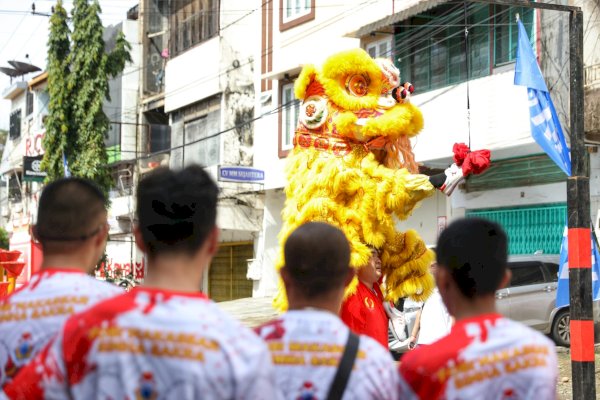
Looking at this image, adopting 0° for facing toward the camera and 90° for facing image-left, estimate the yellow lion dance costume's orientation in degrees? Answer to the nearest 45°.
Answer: approximately 270°

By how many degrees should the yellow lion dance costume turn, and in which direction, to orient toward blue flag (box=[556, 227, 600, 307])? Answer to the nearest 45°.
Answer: approximately 45° to its left

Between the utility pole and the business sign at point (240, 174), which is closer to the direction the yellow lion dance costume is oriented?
the utility pole

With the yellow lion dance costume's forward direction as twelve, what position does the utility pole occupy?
The utility pole is roughly at 11 o'clock from the yellow lion dance costume.

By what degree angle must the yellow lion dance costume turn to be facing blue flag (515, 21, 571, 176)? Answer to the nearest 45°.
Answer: approximately 45° to its left

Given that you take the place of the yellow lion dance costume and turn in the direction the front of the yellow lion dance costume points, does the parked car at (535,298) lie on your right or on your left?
on your left
